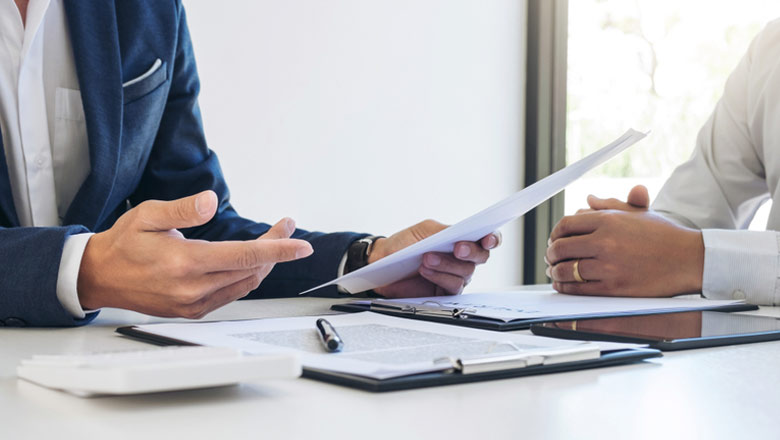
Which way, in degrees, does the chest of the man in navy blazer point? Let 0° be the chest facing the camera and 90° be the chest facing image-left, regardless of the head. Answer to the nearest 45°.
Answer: approximately 315°

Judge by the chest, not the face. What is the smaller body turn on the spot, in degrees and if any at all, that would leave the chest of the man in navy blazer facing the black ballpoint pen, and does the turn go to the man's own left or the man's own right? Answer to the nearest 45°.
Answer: approximately 45° to the man's own right

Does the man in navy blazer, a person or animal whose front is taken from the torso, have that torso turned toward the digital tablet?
yes

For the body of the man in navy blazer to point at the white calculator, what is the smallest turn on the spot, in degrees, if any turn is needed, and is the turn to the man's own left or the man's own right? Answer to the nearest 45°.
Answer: approximately 45° to the man's own right
